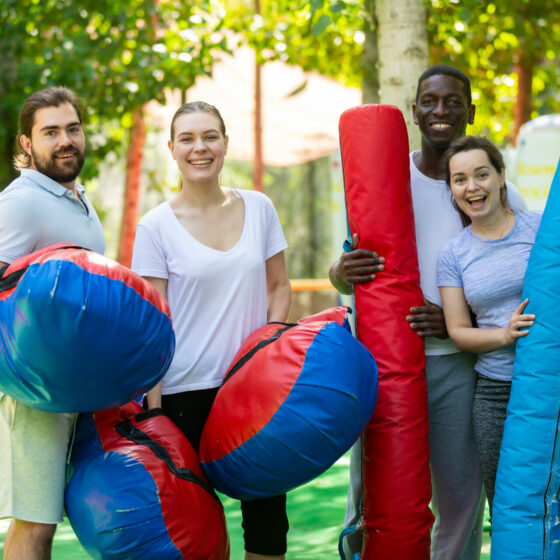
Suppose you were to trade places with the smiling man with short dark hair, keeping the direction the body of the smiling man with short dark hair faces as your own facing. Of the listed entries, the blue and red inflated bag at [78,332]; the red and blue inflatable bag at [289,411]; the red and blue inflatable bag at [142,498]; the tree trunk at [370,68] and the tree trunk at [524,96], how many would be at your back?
2

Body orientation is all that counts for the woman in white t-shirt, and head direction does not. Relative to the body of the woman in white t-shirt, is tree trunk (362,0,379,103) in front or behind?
behind

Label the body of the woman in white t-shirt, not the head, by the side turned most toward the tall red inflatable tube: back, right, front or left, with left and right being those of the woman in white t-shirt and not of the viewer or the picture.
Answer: left

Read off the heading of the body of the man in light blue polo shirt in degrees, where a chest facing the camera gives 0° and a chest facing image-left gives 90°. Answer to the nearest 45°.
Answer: approximately 315°

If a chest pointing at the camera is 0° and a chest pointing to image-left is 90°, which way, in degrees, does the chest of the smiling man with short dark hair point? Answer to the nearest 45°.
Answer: approximately 0°

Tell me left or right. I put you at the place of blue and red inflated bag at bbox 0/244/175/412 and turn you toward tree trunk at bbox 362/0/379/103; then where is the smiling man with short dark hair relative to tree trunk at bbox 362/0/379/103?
right

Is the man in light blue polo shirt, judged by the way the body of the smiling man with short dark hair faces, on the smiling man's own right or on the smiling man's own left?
on the smiling man's own right

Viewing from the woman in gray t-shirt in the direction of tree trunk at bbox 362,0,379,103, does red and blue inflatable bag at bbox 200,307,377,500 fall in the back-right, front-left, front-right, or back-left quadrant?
back-left

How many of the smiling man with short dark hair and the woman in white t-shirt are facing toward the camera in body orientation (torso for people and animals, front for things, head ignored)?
2

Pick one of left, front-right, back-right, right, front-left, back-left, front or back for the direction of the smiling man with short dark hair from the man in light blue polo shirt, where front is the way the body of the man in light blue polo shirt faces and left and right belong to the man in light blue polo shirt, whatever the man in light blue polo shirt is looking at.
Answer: front-left

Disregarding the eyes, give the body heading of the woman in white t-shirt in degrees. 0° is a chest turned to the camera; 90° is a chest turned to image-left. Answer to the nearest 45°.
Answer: approximately 0°
